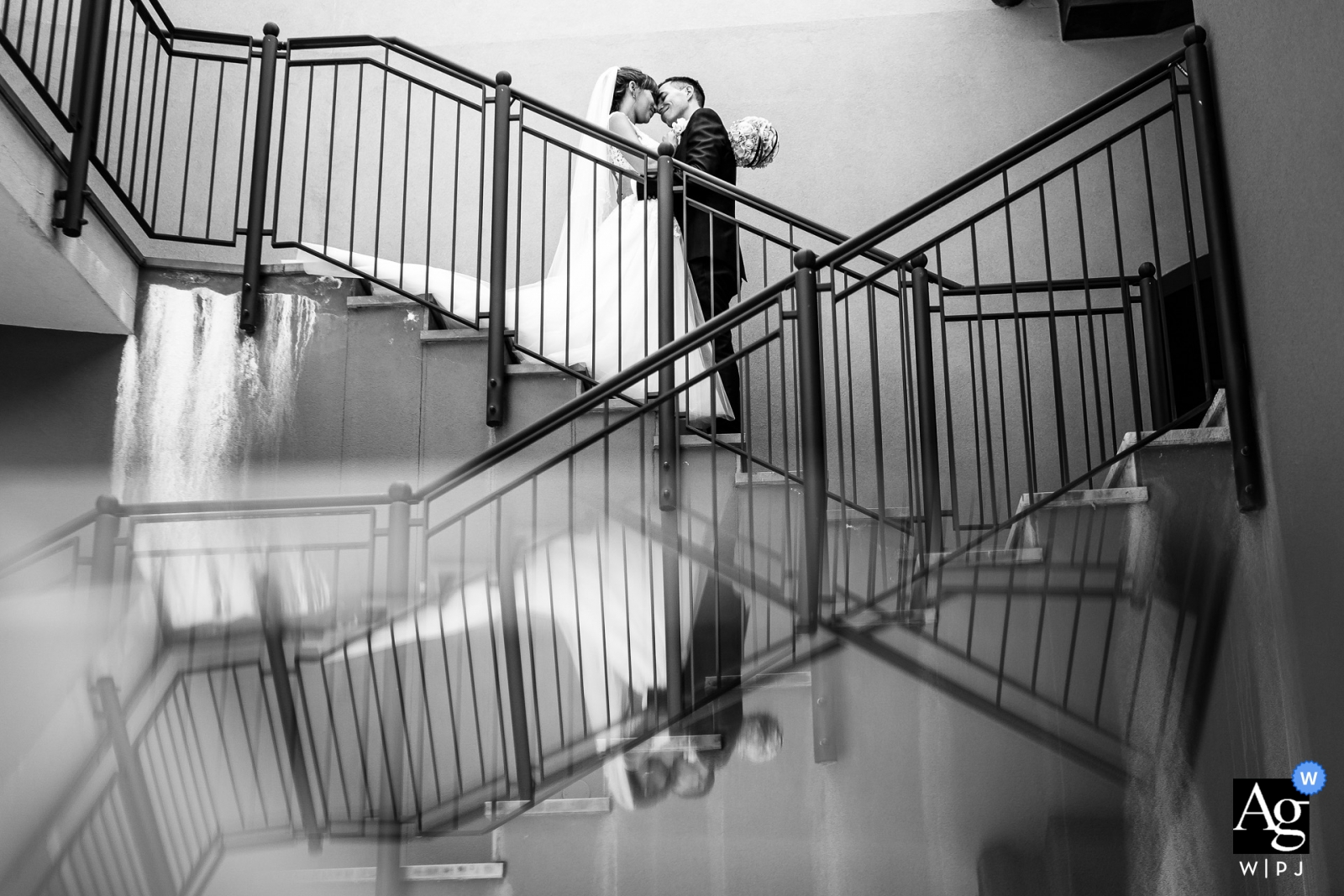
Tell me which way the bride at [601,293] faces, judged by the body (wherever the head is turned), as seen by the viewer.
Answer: to the viewer's right

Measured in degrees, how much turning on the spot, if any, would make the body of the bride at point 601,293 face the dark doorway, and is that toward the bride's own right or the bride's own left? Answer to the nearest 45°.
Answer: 0° — they already face it

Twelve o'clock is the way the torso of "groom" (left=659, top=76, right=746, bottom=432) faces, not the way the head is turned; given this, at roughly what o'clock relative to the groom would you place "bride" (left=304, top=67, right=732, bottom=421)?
The bride is roughly at 11 o'clock from the groom.

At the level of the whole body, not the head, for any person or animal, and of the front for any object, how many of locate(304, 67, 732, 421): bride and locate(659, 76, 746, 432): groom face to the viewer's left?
1

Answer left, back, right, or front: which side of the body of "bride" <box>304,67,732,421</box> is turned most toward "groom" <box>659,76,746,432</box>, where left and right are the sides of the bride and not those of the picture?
front

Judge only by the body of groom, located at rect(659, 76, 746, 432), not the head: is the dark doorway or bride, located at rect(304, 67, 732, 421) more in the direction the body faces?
the bride

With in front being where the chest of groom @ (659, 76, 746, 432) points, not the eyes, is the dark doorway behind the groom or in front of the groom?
behind

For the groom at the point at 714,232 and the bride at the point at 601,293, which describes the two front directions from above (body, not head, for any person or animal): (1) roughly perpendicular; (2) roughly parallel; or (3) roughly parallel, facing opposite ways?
roughly parallel, facing opposite ways

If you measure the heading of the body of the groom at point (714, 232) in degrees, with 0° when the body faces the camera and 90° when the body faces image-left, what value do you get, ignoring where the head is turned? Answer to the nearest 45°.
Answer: approximately 90°

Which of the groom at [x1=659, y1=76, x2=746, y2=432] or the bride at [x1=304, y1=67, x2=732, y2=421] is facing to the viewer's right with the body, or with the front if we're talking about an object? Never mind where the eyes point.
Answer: the bride

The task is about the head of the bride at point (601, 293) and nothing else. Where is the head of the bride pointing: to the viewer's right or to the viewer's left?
to the viewer's right
